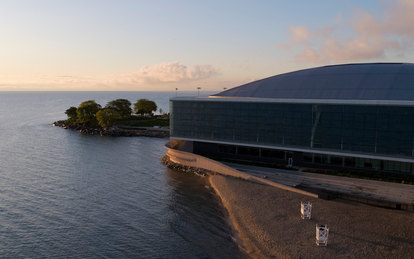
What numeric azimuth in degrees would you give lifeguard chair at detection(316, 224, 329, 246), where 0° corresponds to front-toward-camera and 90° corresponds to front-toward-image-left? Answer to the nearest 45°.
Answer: approximately 45°

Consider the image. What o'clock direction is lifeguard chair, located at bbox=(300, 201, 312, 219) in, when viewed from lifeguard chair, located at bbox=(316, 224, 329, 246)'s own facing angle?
lifeguard chair, located at bbox=(300, 201, 312, 219) is roughly at 4 o'clock from lifeguard chair, located at bbox=(316, 224, 329, 246).
